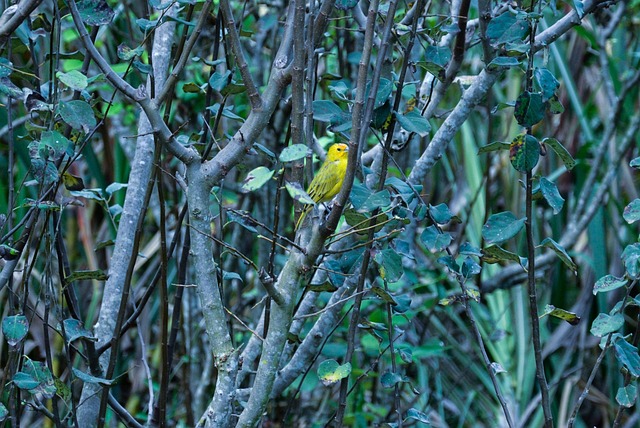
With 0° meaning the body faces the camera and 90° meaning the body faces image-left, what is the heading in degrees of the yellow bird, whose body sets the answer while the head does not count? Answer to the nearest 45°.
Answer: approximately 270°
